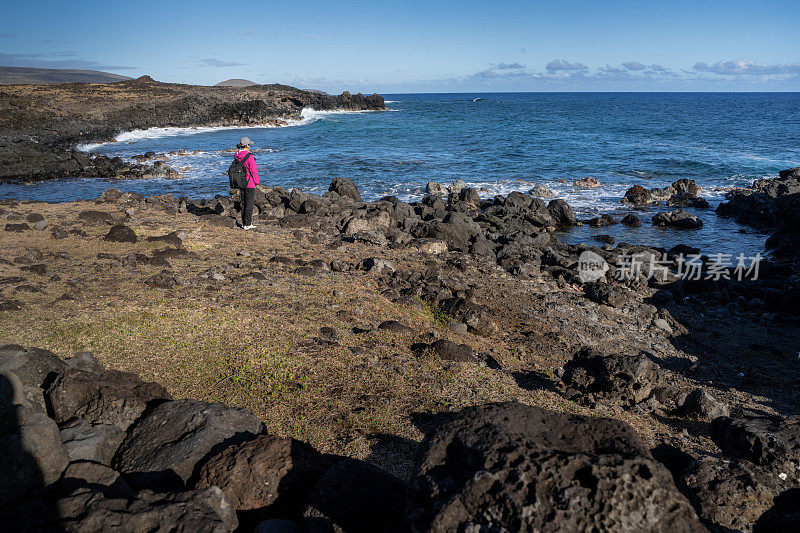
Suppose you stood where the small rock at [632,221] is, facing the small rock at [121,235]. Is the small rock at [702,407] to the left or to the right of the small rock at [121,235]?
left

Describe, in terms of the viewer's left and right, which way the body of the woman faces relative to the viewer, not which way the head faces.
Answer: facing to the right of the viewer

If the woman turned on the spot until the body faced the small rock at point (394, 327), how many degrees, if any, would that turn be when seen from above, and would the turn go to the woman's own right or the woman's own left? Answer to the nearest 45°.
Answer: approximately 90° to the woman's own right

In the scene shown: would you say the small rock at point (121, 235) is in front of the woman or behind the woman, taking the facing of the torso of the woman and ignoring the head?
behind

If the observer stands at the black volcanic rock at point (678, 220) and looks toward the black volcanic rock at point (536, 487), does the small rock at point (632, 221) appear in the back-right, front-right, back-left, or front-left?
front-right

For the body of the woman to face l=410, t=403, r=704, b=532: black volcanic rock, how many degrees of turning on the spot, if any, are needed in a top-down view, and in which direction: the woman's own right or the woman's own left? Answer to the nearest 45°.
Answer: approximately 90° to the woman's own right

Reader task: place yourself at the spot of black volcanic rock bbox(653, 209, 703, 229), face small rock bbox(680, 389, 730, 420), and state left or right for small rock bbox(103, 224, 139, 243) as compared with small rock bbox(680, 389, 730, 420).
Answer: right

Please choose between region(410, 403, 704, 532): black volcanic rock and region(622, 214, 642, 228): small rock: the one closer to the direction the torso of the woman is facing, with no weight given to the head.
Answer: the small rock

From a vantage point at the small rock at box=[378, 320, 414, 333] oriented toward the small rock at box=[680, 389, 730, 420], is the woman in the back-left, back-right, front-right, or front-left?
back-left

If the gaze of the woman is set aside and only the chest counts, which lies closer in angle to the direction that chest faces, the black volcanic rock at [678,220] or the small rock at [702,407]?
the black volcanic rock

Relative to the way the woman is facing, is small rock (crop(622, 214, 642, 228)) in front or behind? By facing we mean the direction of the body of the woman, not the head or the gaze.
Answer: in front

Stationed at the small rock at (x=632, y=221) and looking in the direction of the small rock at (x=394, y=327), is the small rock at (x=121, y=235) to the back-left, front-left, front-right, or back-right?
front-right

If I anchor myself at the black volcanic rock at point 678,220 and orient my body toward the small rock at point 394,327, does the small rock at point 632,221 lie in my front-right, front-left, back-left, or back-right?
front-right
